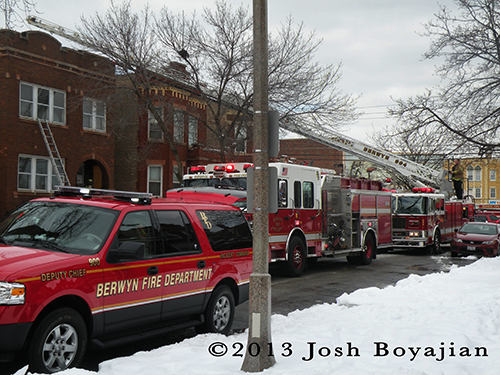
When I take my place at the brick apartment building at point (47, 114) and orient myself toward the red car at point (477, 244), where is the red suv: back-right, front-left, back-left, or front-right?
front-right

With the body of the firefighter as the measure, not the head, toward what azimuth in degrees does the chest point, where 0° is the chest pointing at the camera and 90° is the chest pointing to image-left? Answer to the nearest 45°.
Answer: approximately 90°

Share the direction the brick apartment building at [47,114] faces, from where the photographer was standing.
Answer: facing the viewer and to the right of the viewer

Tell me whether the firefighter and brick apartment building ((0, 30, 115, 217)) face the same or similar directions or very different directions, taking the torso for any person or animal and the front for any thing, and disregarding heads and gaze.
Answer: very different directions

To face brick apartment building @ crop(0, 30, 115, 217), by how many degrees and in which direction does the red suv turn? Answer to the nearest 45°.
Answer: approximately 135° to its right

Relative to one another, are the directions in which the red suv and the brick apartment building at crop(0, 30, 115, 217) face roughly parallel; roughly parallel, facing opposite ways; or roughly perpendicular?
roughly perpendicular

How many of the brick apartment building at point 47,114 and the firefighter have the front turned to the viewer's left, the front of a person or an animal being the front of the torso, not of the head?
1

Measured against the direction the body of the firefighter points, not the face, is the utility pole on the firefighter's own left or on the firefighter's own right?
on the firefighter's own left

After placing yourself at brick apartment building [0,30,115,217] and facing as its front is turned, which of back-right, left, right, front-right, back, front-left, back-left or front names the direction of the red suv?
front-right

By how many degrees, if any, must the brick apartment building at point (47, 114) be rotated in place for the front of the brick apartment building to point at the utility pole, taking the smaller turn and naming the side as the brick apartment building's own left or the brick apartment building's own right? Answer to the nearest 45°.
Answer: approximately 45° to the brick apartment building's own right

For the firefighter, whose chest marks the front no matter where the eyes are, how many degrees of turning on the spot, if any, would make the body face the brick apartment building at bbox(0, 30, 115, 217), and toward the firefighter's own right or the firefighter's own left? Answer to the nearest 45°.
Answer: approximately 45° to the firefighter's own left
